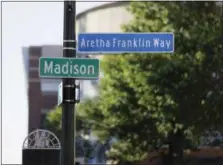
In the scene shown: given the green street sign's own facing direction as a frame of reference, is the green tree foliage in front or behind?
behind

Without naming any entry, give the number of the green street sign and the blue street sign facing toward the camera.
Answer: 2

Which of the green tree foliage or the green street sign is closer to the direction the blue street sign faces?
the green street sign

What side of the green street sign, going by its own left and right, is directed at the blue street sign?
left

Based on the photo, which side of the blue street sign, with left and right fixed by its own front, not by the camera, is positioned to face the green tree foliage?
back

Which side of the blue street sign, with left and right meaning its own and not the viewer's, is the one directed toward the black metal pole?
right

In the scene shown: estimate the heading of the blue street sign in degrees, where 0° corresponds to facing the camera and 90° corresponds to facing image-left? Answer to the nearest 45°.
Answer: approximately 0°
